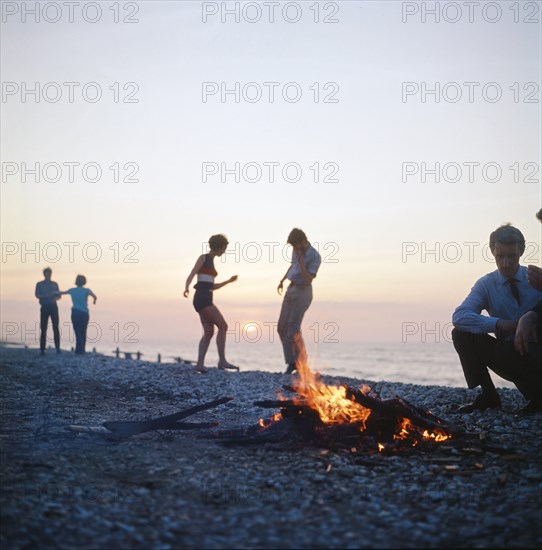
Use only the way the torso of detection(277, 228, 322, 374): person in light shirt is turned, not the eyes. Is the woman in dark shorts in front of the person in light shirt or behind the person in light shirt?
in front

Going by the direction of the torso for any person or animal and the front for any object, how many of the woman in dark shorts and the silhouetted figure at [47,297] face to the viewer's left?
0

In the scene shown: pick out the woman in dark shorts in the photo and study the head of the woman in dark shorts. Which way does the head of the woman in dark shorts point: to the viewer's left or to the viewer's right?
to the viewer's right

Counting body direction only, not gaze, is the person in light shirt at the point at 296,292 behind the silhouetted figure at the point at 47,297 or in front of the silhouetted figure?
in front
